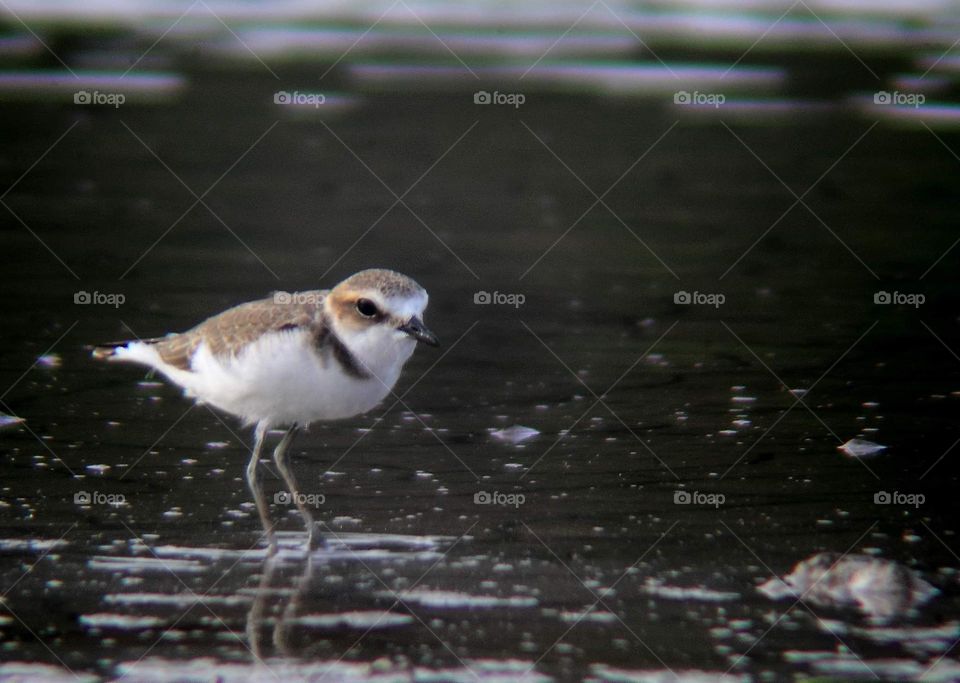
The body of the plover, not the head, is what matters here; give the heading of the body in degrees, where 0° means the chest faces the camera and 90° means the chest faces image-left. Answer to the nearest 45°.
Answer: approximately 270°
